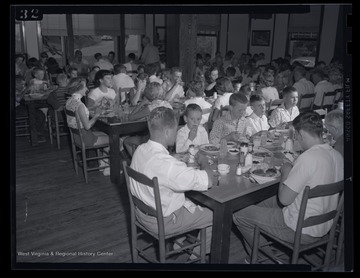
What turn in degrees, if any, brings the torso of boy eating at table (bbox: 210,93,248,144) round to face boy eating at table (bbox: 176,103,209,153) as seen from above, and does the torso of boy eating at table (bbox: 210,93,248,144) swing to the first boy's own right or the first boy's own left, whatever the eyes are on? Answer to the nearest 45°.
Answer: approximately 90° to the first boy's own right

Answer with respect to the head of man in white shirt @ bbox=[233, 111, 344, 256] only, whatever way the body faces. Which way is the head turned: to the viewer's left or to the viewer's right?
to the viewer's left

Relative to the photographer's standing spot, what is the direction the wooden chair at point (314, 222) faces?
facing away from the viewer and to the left of the viewer

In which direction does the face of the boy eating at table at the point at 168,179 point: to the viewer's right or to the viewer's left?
to the viewer's right

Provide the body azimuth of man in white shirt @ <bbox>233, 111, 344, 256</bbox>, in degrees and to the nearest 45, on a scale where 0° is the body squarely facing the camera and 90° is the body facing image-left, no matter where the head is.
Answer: approximately 135°

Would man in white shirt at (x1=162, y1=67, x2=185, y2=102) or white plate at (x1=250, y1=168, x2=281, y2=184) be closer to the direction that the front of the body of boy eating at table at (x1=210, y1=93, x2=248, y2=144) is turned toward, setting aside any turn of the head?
the white plate

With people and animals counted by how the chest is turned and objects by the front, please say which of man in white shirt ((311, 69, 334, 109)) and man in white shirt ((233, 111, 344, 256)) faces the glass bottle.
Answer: man in white shirt ((233, 111, 344, 256))
